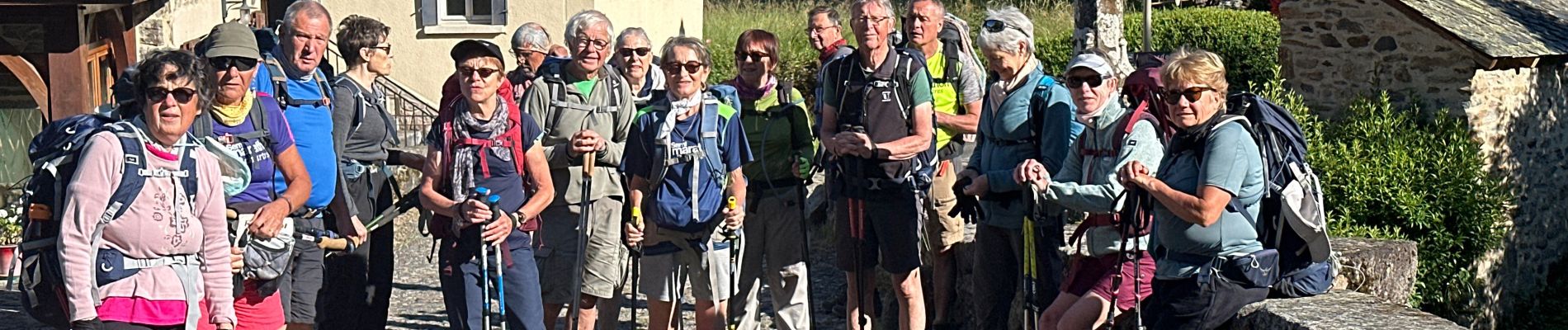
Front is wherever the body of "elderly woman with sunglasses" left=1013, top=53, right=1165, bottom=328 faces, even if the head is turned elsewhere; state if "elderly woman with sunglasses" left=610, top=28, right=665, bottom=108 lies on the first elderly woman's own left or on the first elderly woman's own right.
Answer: on the first elderly woman's own right

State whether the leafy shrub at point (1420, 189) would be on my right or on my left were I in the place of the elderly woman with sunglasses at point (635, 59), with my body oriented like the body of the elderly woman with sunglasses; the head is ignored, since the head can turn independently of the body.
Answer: on my left

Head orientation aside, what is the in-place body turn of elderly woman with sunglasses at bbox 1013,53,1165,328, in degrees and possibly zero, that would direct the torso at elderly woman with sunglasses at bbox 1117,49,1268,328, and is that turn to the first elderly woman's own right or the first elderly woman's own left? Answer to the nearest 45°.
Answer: approximately 90° to the first elderly woman's own left

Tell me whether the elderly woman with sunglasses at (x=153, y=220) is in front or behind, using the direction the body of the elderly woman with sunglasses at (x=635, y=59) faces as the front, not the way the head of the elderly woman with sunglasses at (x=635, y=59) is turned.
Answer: in front

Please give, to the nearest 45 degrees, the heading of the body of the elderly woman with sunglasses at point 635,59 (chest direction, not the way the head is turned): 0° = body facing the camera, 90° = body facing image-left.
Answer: approximately 0°
